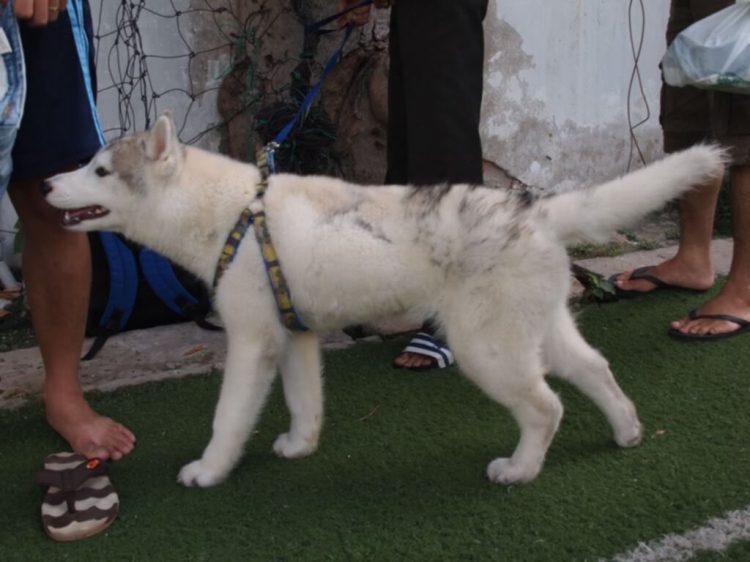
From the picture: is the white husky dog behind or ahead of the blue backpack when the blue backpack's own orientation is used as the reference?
behind

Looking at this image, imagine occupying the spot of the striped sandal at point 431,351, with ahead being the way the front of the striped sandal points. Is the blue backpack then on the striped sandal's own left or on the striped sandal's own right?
on the striped sandal's own right

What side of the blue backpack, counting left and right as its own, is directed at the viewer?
back

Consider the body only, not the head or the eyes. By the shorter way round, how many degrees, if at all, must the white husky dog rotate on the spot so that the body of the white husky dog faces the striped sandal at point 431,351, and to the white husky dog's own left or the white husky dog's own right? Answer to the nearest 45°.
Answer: approximately 90° to the white husky dog's own right

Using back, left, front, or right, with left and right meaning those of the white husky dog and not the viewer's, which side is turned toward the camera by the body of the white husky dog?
left

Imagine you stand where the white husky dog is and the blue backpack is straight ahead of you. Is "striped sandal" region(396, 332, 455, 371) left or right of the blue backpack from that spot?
right

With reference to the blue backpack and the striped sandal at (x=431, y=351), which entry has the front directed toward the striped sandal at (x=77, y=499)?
the striped sandal at (x=431, y=351)
